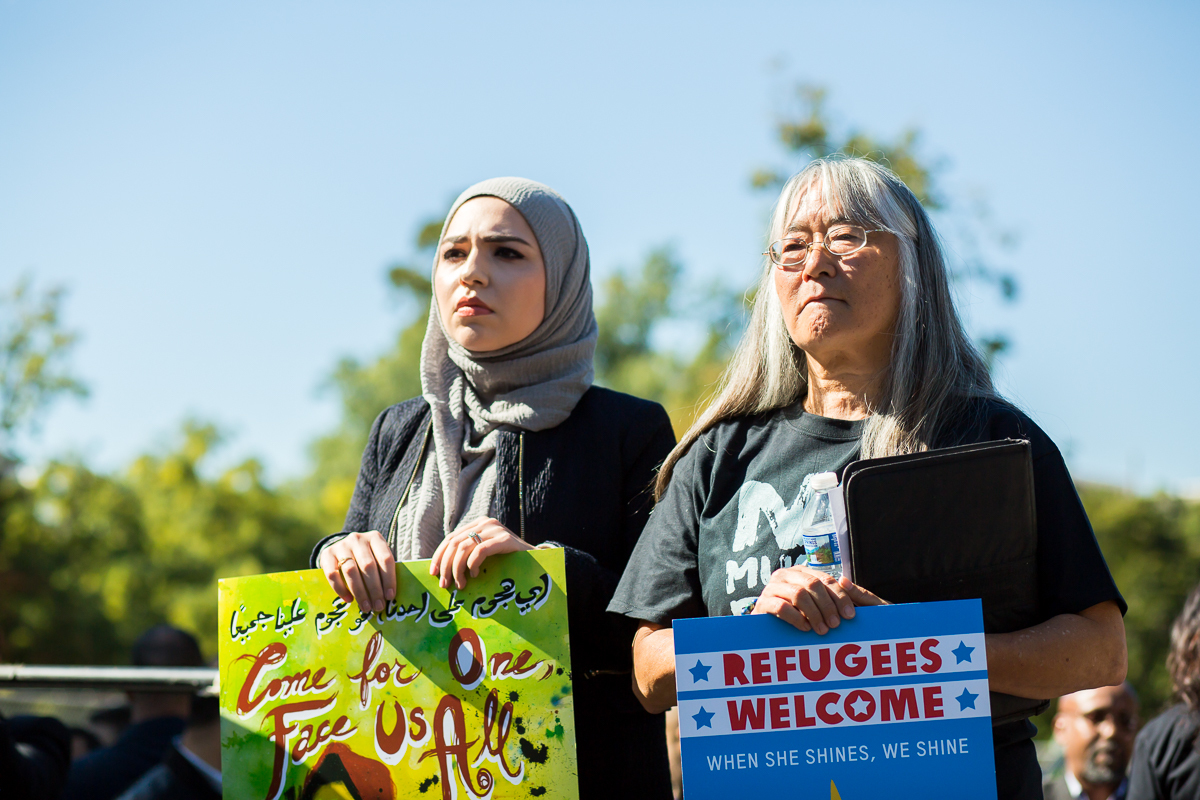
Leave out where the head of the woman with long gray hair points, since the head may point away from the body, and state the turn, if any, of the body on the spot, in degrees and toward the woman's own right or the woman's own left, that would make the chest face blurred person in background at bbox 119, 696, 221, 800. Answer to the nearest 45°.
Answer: approximately 90° to the woman's own right

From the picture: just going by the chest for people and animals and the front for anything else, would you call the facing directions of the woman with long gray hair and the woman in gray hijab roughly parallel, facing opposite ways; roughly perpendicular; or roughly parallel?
roughly parallel

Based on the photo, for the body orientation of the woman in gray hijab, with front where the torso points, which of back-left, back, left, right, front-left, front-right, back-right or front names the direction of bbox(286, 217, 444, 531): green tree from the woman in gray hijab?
back-right

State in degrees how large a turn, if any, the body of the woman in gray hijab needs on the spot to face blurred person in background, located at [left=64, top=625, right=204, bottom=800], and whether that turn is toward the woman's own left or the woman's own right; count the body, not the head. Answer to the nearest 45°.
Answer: approximately 90° to the woman's own right

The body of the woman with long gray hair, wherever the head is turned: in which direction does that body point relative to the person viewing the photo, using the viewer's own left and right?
facing the viewer and to the left of the viewer

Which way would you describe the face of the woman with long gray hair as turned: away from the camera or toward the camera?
toward the camera

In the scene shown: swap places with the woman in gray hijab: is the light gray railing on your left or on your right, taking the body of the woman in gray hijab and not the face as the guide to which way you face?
on your right

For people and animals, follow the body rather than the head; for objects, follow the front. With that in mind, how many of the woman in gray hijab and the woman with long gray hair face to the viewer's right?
0

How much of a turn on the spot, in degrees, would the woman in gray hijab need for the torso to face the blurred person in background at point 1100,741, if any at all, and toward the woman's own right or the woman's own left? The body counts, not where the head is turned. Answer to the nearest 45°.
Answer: approximately 180°
